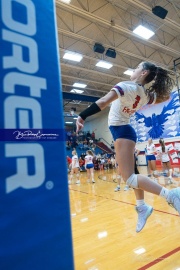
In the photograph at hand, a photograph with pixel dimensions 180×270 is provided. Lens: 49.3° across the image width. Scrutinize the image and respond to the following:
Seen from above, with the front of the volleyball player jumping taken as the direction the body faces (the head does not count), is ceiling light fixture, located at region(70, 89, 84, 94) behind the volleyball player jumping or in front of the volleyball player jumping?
in front
